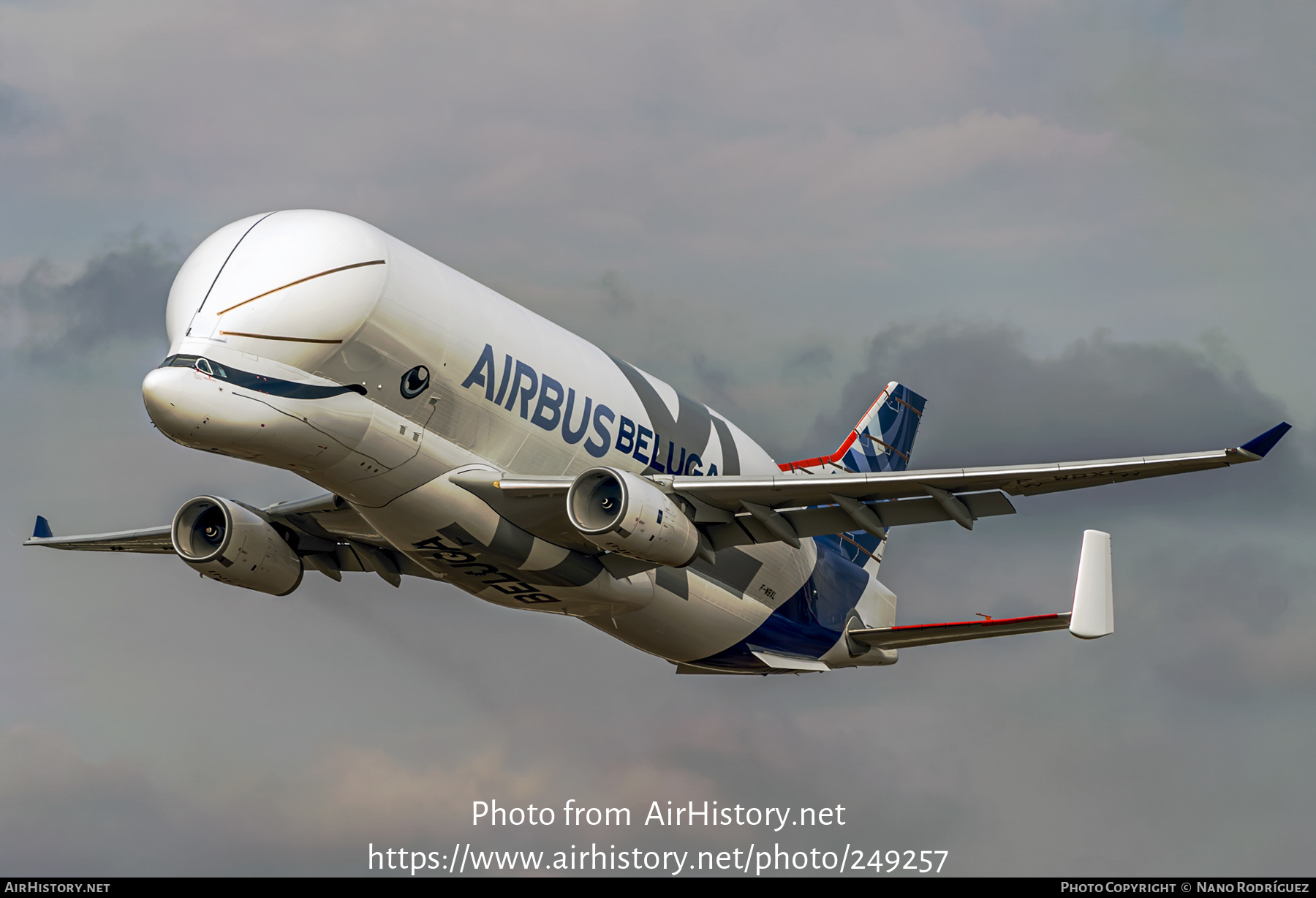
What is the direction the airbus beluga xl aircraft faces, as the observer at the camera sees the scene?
facing the viewer and to the left of the viewer
